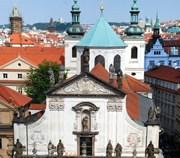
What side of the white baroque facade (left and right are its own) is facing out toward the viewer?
front

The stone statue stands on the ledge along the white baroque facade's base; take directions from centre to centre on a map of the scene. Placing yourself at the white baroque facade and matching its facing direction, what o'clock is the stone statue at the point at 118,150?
The stone statue is roughly at 10 o'clock from the white baroque facade.
